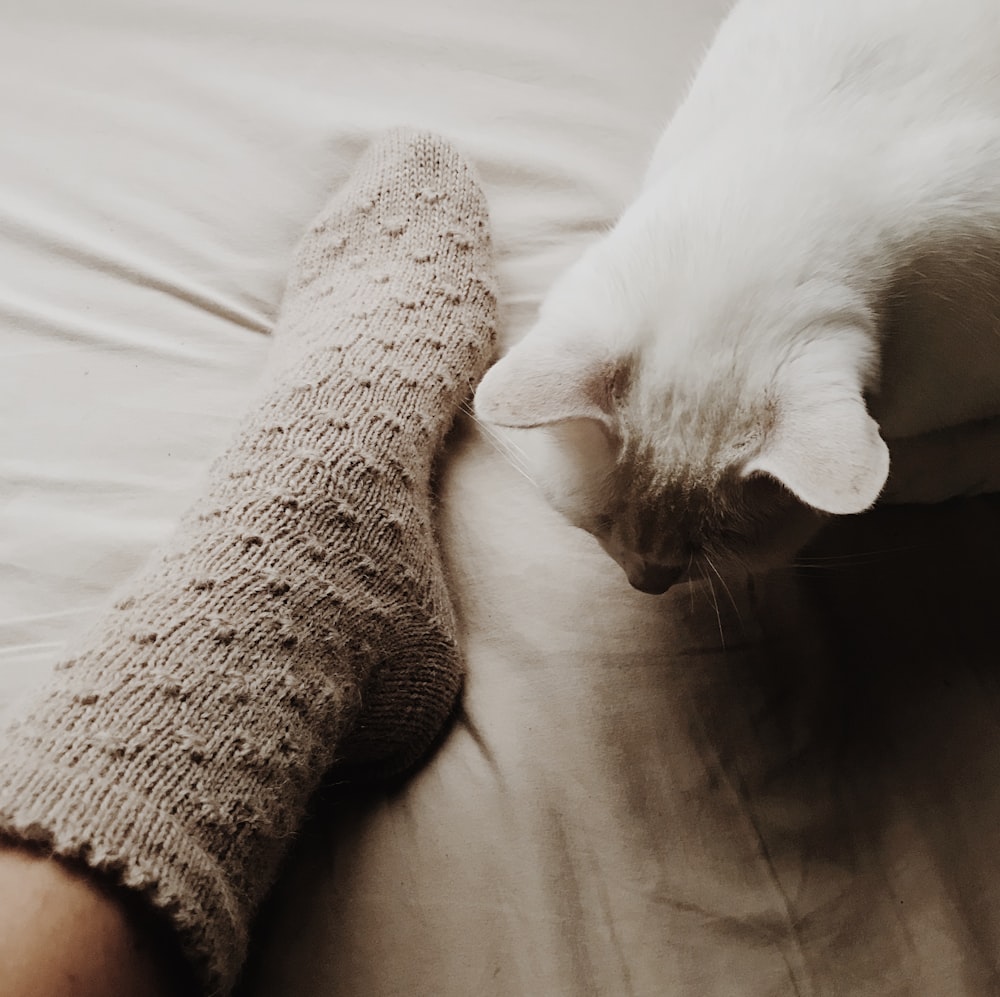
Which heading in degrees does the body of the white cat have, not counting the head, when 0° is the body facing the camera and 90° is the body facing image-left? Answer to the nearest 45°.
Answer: approximately 45°
